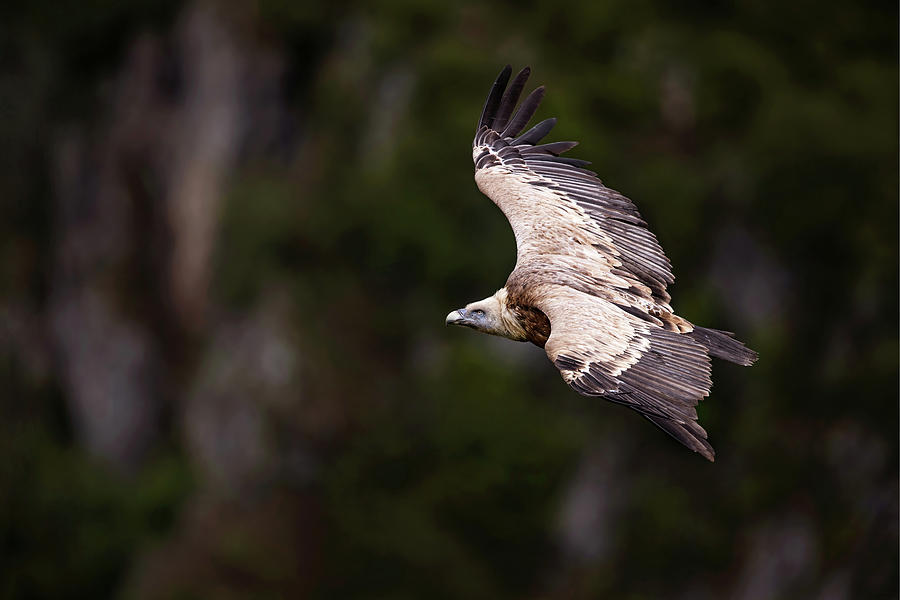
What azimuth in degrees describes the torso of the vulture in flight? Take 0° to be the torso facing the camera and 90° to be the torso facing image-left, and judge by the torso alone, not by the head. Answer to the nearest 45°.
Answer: approximately 90°
